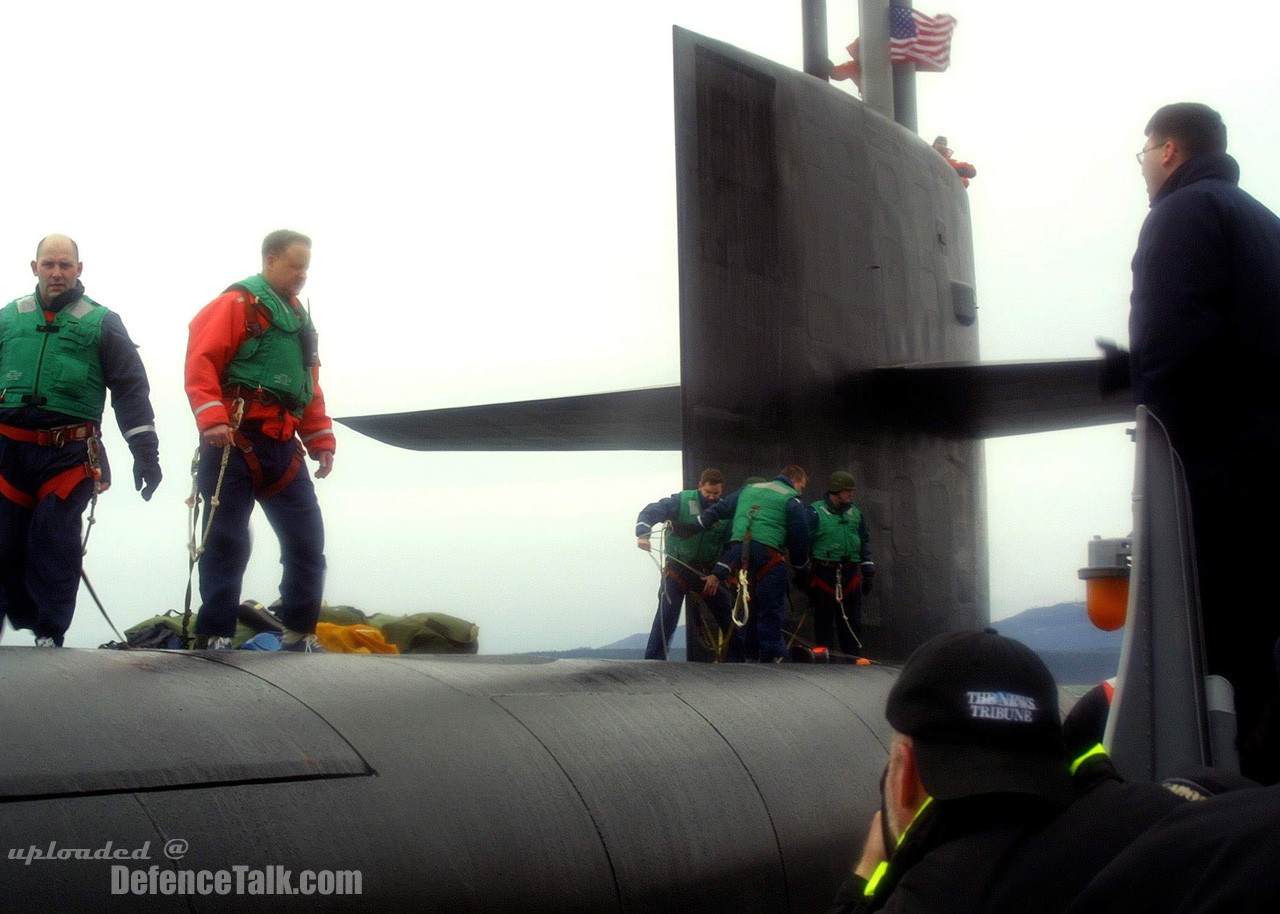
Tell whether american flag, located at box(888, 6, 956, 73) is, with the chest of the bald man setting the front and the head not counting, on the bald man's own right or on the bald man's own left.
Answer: on the bald man's own left

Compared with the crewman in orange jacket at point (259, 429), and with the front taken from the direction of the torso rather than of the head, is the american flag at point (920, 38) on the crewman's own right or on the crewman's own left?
on the crewman's own left

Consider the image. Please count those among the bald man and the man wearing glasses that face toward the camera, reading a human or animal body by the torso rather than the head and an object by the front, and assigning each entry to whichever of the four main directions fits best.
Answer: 1

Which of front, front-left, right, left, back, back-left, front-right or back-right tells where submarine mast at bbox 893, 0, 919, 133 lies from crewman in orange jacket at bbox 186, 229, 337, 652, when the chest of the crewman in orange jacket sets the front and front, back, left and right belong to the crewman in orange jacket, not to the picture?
left

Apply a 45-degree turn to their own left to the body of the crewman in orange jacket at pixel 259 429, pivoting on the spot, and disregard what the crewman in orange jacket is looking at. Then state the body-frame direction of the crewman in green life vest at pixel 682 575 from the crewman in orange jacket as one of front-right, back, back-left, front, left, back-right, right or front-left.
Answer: front-left

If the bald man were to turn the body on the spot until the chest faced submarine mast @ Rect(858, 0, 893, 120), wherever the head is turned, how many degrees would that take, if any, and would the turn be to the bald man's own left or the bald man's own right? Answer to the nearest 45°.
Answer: approximately 135° to the bald man's own left

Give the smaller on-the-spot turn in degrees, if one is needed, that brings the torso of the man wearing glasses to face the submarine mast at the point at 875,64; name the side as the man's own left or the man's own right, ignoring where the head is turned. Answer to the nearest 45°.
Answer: approximately 45° to the man's own right

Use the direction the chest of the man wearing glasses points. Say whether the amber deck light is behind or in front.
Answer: in front

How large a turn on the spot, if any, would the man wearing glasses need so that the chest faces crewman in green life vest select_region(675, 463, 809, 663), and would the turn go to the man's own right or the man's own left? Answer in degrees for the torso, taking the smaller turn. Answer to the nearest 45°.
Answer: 0° — they already face them

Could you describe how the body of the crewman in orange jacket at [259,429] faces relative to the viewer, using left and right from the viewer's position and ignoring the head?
facing the viewer and to the right of the viewer

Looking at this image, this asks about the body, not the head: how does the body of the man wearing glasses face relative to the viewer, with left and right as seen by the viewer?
facing away from the viewer and to the left of the viewer

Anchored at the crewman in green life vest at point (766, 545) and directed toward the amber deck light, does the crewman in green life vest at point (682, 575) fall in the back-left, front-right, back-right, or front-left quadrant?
back-right

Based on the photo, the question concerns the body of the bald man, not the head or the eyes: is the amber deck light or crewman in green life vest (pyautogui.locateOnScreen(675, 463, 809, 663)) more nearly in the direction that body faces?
the amber deck light

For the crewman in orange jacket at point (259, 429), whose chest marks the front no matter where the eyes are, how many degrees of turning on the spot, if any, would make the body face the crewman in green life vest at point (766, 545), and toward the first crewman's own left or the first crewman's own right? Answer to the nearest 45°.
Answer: approximately 90° to the first crewman's own left

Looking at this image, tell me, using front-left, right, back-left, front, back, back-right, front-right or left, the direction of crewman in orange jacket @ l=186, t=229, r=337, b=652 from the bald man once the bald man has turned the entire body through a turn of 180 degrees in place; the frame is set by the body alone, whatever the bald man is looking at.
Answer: right
